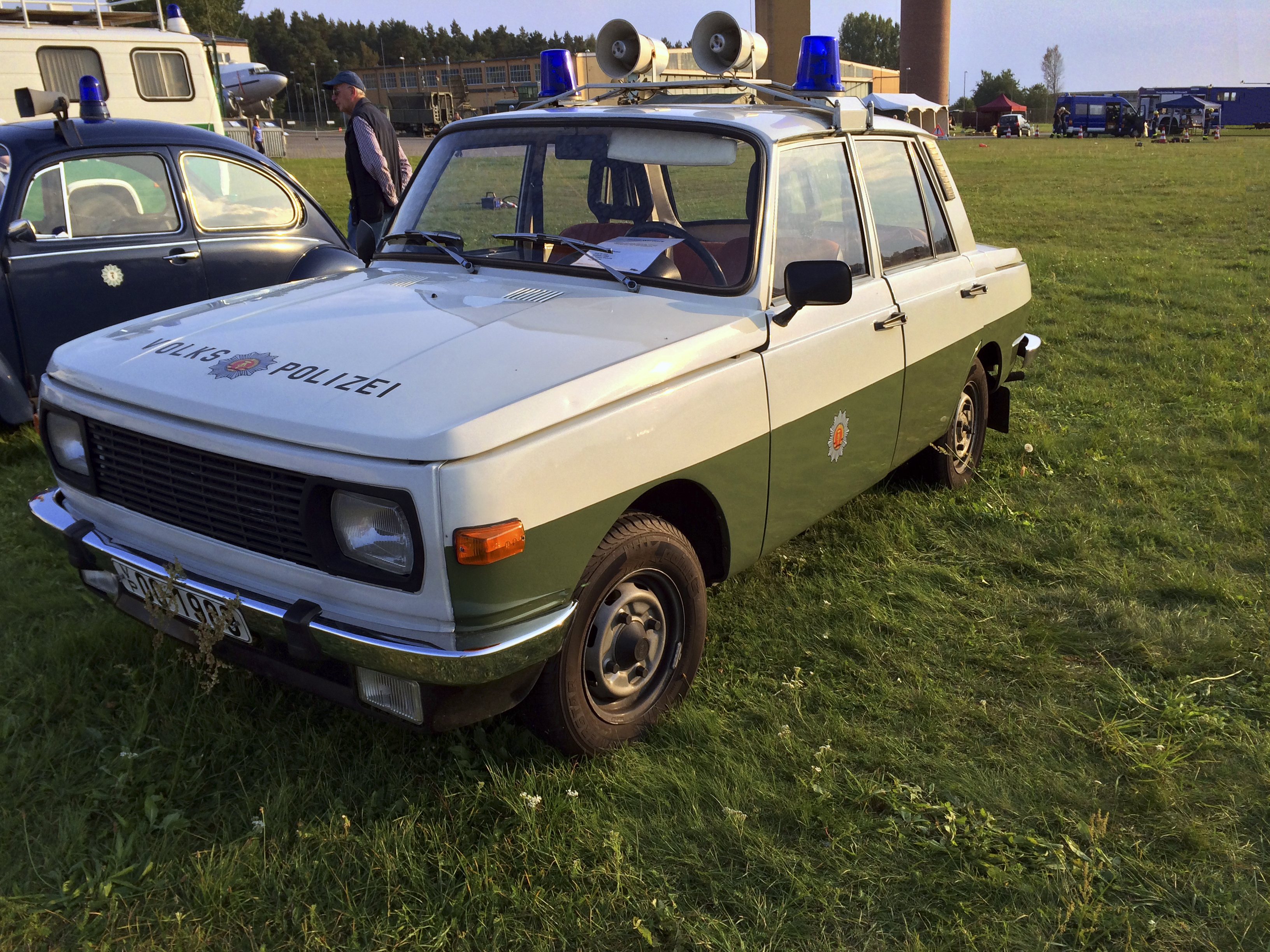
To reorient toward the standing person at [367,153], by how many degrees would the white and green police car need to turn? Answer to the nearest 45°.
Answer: approximately 135° to its right

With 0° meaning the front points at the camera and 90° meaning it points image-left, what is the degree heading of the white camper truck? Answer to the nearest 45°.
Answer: approximately 90°

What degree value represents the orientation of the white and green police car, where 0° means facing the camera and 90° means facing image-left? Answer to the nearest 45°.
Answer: approximately 45°

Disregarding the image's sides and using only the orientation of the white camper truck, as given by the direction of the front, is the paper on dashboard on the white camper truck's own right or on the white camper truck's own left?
on the white camper truck's own left

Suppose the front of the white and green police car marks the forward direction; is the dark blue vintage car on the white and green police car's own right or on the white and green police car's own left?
on the white and green police car's own right

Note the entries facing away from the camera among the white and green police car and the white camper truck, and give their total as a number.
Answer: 0
